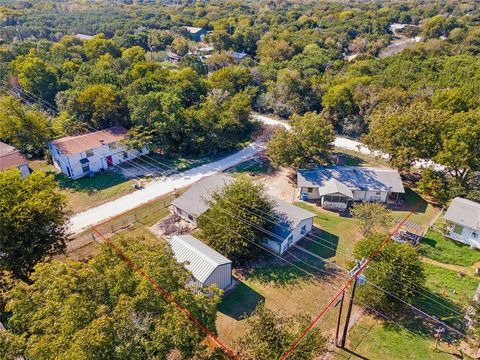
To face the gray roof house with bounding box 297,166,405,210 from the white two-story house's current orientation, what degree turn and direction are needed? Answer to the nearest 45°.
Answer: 0° — it already faces it

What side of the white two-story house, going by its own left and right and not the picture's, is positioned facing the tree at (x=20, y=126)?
back

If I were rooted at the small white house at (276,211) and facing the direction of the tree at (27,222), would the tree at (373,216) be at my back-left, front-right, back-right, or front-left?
back-left

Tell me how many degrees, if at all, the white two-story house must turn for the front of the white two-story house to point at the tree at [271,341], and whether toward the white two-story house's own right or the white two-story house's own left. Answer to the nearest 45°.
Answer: approximately 45° to the white two-story house's own right

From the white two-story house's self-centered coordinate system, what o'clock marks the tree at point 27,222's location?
The tree is roughly at 2 o'clock from the white two-story house.

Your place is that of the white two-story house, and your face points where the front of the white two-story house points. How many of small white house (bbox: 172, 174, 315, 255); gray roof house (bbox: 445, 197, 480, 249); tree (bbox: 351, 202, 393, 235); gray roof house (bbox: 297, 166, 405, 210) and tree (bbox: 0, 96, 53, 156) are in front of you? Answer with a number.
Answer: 4

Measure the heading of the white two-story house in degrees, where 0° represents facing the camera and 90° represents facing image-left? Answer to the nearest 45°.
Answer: approximately 315°

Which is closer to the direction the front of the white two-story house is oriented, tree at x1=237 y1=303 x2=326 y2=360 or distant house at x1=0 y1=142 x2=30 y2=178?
the tree
